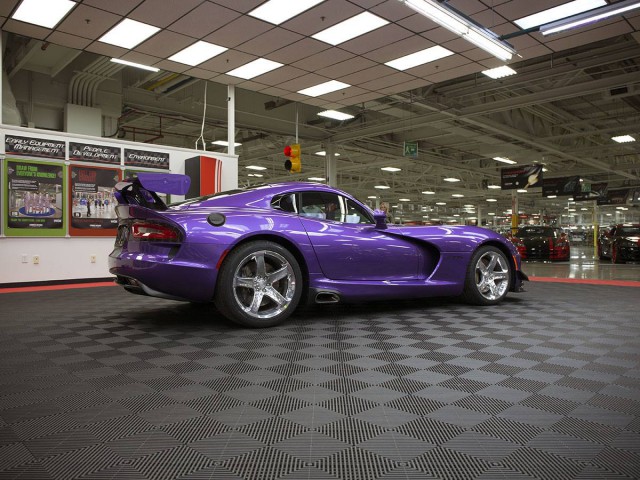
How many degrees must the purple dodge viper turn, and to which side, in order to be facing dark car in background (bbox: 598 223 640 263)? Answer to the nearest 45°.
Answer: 0° — it already faces it

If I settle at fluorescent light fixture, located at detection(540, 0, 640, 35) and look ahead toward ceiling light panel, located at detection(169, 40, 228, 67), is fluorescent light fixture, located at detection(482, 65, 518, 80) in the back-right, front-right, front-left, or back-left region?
front-right

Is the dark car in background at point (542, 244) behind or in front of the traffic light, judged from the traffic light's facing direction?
behind

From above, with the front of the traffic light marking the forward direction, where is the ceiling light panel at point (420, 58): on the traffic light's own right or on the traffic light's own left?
on the traffic light's own left

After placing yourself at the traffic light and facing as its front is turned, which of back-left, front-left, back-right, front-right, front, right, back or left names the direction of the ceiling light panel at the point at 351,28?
front-left

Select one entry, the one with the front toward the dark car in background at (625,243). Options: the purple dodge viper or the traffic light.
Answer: the purple dodge viper

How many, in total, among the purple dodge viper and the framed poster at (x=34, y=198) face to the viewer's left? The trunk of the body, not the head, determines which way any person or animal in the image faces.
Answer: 0

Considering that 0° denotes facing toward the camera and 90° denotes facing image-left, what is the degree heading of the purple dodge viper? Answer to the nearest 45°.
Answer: approximately 225°

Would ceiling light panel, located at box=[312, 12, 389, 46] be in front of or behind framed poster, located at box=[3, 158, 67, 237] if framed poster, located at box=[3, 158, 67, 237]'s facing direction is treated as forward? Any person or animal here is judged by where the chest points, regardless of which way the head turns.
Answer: in front
